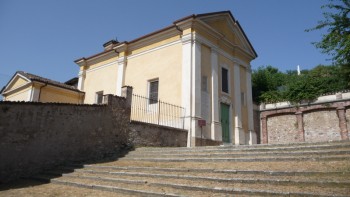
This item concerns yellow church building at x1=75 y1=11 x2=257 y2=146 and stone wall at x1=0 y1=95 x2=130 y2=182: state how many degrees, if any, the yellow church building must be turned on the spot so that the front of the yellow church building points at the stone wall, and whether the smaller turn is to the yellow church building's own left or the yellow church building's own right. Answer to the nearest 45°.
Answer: approximately 90° to the yellow church building's own right

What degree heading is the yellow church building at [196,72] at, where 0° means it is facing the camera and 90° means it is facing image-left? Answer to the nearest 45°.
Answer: approximately 315°

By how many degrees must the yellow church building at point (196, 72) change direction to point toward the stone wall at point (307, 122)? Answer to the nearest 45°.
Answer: approximately 90° to its left

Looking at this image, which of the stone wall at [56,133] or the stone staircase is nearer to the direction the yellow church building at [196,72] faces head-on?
the stone staircase

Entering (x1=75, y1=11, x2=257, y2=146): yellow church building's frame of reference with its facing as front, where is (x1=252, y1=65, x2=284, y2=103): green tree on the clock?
The green tree is roughly at 9 o'clock from the yellow church building.
